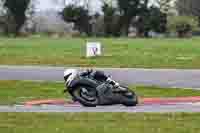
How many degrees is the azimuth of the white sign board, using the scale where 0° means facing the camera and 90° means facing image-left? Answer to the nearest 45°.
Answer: approximately 0°

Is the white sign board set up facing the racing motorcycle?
yes
